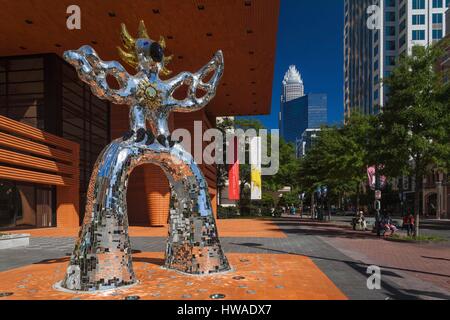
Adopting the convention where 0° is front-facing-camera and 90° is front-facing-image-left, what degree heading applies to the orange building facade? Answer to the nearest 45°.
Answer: approximately 315°

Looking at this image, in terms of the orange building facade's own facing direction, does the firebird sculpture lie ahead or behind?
ahead

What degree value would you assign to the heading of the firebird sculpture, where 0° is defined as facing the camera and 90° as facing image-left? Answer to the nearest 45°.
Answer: approximately 315°

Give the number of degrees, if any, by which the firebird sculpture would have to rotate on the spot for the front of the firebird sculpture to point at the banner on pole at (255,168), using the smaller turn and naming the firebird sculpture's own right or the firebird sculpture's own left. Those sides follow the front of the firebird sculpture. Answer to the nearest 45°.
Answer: approximately 135° to the firebird sculpture's own left

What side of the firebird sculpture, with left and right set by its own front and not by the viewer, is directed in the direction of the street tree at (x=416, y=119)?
left

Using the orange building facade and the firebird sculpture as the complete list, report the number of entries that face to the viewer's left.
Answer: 0
